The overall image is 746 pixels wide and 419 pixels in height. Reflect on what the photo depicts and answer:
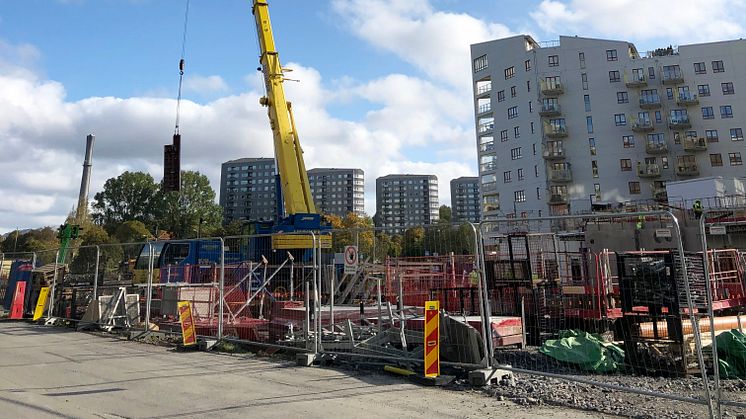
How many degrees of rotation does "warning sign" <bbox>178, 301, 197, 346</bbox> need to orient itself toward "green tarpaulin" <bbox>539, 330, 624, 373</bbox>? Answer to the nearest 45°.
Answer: approximately 45° to its left

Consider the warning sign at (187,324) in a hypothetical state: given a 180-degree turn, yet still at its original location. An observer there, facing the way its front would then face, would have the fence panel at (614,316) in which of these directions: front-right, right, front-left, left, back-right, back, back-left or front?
back-right

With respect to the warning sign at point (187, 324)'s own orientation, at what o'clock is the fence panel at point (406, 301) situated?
The fence panel is roughly at 10 o'clock from the warning sign.

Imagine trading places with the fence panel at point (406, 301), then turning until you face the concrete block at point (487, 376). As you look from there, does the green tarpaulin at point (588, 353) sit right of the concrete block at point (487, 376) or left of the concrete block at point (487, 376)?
left

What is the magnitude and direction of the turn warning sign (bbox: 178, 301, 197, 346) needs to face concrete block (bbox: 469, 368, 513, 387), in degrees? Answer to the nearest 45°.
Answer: approximately 45° to its left

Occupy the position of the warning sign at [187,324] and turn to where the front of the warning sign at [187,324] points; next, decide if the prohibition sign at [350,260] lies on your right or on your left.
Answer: on your left

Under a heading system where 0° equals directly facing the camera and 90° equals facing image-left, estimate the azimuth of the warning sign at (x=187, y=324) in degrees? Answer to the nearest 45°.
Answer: approximately 0°

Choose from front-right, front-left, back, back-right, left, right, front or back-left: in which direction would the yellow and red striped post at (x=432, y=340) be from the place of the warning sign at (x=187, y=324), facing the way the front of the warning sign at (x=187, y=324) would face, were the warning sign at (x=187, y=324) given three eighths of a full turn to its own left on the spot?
right

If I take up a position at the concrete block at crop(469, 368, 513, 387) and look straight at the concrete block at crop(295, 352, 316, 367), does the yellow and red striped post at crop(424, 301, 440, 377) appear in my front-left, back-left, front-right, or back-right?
front-left

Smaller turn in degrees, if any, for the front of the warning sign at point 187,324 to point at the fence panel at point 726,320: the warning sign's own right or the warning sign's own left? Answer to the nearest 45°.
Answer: approximately 45° to the warning sign's own left
